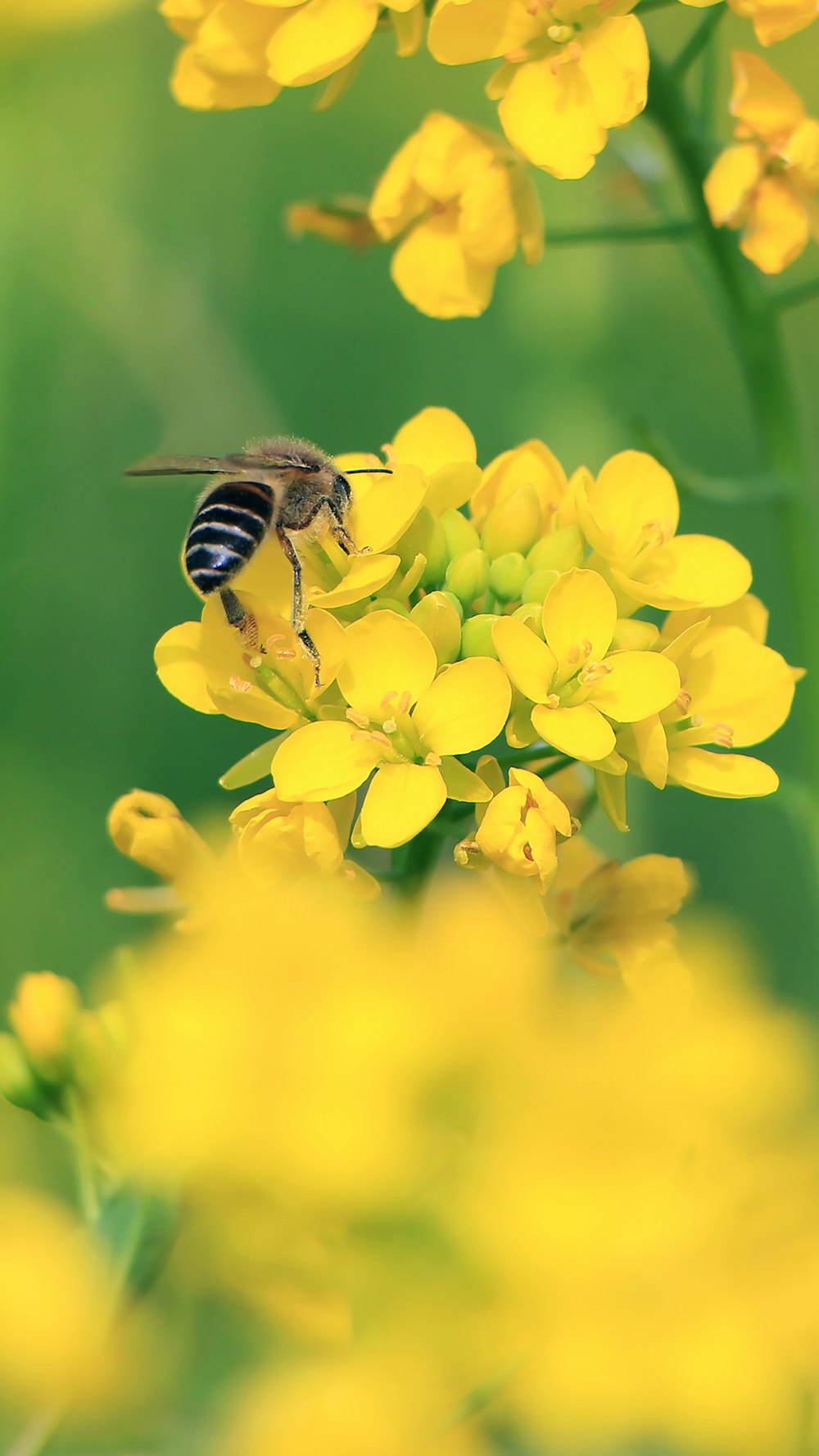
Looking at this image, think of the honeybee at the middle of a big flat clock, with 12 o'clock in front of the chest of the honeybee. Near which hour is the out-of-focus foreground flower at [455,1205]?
The out-of-focus foreground flower is roughly at 3 o'clock from the honeybee.

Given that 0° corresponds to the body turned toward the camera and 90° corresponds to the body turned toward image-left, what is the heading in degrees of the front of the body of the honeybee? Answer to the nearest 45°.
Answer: approximately 270°
